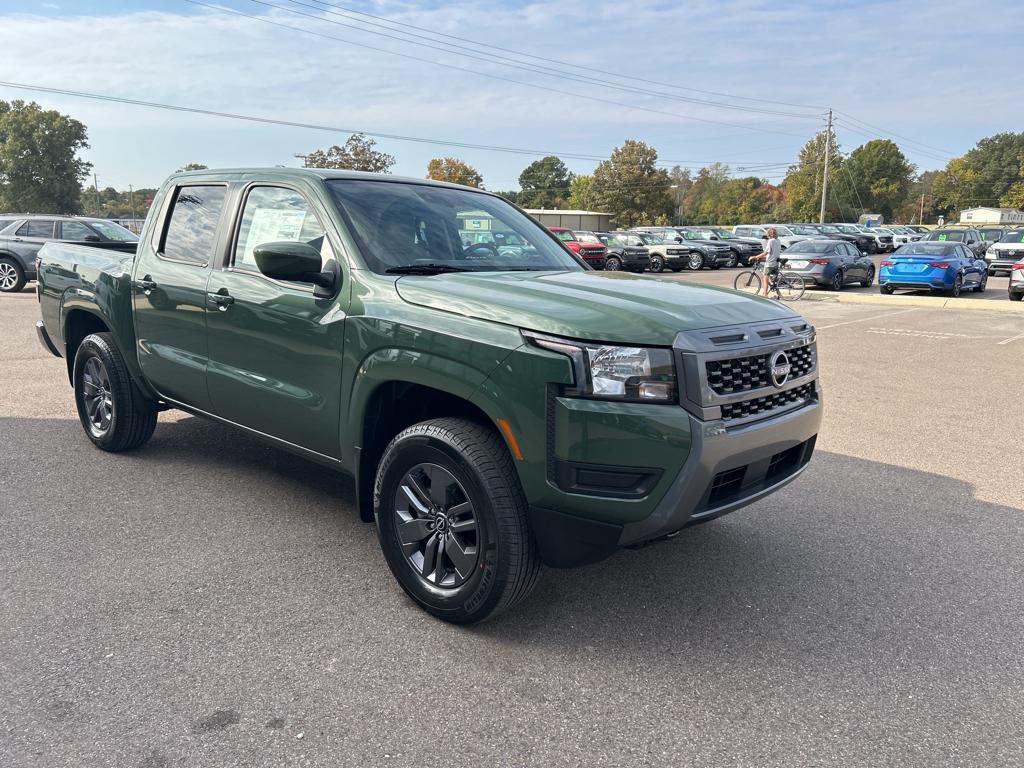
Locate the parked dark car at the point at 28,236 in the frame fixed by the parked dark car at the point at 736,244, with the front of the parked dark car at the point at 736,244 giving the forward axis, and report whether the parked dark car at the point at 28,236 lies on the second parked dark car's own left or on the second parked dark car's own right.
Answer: on the second parked dark car's own right

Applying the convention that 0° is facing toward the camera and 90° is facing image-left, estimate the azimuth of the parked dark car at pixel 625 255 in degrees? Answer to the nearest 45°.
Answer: approximately 315°

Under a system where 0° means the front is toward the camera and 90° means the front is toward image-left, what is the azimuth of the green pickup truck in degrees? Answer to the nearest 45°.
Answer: approximately 315°

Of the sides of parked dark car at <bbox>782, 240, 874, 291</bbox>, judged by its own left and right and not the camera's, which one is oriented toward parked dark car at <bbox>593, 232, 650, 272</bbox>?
left

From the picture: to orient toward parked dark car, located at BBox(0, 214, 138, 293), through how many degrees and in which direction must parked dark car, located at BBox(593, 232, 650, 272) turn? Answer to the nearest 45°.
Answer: approximately 90° to its right

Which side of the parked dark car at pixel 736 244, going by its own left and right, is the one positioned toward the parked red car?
right

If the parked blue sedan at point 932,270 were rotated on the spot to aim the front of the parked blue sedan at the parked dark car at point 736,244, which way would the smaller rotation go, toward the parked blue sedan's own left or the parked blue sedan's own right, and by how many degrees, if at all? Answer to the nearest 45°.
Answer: approximately 90° to the parked blue sedan's own left
